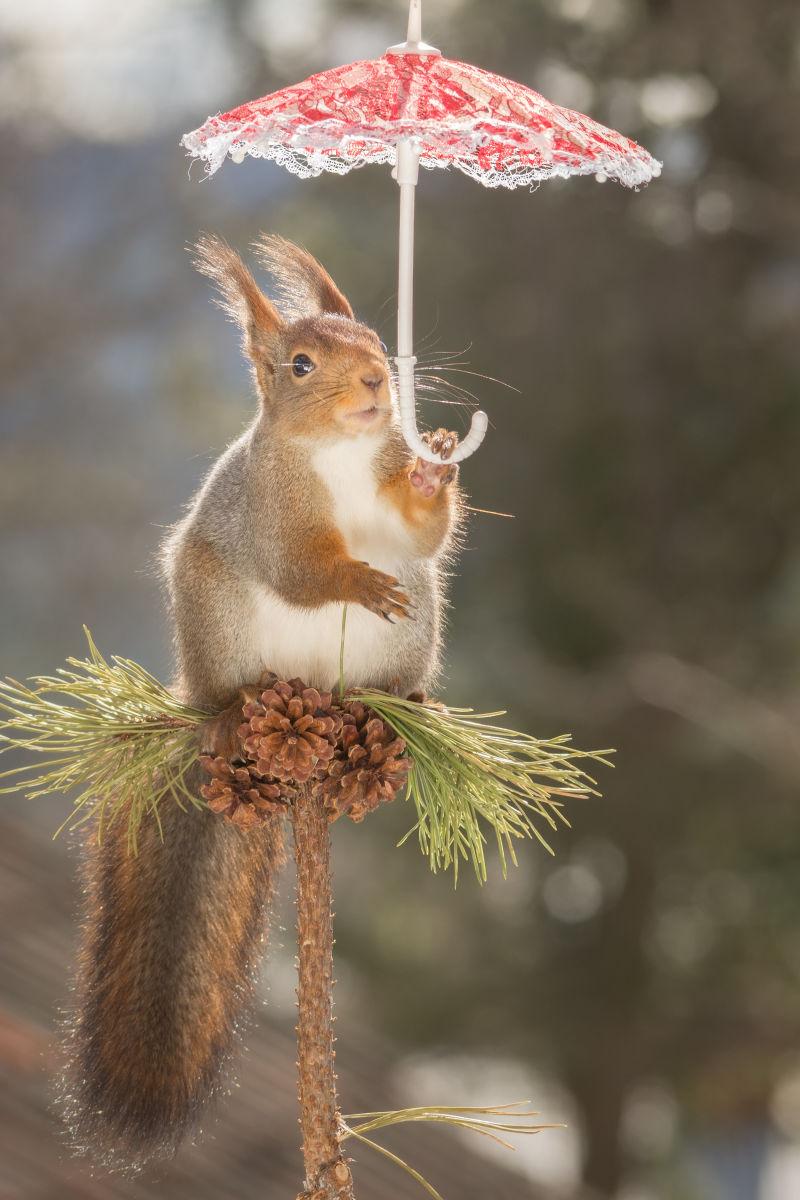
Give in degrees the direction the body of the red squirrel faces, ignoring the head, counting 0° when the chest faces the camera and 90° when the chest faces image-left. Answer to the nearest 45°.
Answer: approximately 315°
